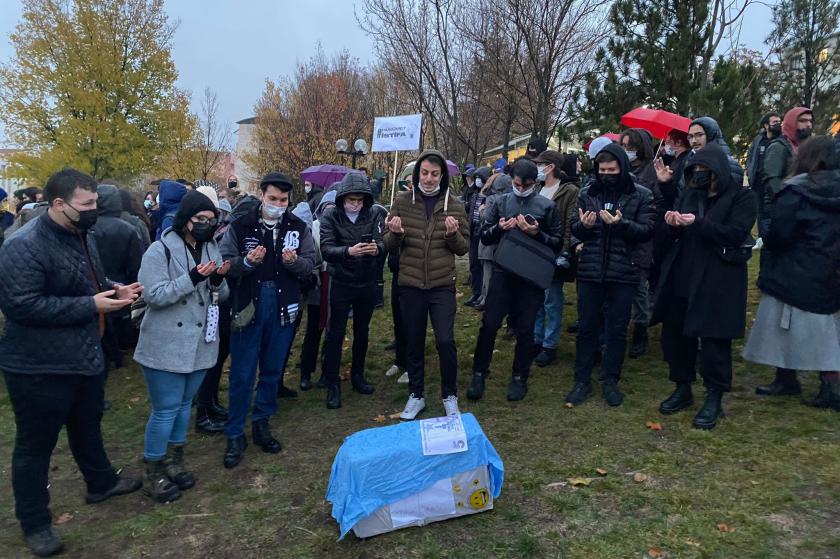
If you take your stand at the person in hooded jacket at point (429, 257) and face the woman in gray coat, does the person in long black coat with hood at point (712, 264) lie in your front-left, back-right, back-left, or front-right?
back-left

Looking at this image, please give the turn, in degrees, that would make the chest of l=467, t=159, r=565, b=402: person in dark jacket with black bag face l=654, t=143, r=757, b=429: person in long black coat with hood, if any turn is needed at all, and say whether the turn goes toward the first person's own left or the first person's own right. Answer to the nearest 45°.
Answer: approximately 45° to the first person's own left

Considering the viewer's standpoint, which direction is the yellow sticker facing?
facing the viewer

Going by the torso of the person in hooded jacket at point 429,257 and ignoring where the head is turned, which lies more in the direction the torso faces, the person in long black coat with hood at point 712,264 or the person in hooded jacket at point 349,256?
the person in long black coat with hood

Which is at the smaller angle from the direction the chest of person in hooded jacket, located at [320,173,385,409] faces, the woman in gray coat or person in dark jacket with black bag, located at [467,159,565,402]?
the woman in gray coat

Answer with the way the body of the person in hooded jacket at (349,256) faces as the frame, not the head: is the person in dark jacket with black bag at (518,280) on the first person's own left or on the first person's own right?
on the first person's own left

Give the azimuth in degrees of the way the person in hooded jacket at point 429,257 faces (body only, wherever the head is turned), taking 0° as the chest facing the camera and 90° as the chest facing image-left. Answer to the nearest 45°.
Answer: approximately 0°

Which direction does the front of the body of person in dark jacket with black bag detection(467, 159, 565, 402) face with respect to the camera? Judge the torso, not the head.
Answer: toward the camera

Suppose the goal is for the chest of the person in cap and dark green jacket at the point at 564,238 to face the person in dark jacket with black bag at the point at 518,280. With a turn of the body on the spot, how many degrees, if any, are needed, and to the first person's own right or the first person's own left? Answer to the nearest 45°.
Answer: approximately 45° to the first person's own left

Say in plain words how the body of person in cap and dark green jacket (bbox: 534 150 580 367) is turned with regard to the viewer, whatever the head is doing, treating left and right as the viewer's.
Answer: facing the viewer and to the left of the viewer

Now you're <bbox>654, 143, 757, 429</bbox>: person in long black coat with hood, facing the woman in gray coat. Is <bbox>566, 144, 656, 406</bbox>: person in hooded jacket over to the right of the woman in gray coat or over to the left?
right

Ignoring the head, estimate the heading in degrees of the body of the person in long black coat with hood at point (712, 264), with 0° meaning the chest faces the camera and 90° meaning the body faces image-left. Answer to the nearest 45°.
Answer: approximately 45°

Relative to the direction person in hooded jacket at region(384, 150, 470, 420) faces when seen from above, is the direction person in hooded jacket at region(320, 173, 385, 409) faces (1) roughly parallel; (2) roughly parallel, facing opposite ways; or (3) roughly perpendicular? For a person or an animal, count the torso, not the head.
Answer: roughly parallel

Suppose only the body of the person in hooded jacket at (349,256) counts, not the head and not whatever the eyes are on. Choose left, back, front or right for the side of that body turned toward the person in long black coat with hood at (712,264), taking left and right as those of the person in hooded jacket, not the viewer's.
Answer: left

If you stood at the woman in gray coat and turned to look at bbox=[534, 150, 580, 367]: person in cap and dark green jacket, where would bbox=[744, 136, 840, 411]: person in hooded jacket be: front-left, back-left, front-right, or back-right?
front-right

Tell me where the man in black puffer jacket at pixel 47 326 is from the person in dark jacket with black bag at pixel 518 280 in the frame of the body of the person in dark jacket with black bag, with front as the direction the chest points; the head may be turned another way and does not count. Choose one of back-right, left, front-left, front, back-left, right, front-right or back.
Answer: front-right

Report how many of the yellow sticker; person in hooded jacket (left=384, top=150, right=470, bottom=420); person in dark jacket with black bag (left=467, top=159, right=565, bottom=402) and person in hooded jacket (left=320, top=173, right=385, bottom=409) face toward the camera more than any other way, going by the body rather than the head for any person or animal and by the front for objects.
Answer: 4

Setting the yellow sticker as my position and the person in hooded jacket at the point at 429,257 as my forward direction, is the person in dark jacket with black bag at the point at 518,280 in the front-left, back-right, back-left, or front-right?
front-right

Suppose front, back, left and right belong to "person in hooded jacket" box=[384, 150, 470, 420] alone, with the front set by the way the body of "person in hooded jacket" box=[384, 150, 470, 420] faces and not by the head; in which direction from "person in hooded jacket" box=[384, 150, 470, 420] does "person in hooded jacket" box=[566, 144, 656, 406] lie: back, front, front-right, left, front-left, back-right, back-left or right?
left

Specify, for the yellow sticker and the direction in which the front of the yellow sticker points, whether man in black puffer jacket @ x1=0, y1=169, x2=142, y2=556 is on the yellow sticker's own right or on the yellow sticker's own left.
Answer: on the yellow sticker's own right
